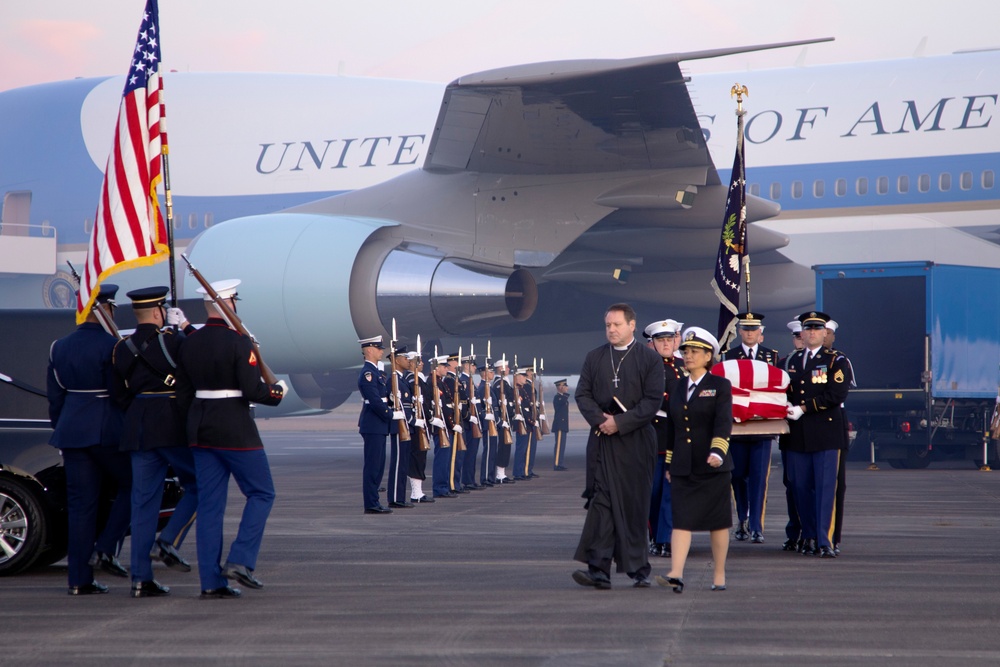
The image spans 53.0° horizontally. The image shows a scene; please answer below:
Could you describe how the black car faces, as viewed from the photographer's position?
facing away from the viewer and to the left of the viewer

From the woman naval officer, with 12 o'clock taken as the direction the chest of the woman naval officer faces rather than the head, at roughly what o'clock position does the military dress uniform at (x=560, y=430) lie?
The military dress uniform is roughly at 4 o'clock from the woman naval officer.

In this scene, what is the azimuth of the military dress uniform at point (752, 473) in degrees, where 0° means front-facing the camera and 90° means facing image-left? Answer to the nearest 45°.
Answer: approximately 0°

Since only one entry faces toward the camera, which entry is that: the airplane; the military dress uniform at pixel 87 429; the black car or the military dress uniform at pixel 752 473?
the military dress uniform at pixel 752 473

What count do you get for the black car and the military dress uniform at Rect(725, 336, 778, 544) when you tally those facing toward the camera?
1

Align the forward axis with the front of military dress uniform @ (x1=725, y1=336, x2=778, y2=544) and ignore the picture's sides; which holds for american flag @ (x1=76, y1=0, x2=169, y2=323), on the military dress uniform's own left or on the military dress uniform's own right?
on the military dress uniform's own right

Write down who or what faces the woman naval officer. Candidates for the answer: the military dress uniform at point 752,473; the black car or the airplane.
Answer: the military dress uniform
